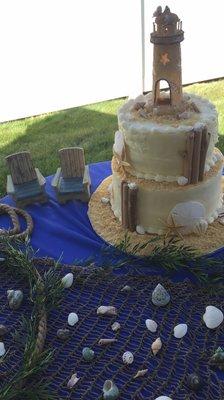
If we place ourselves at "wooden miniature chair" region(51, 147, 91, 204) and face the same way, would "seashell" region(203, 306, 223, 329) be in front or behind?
in front

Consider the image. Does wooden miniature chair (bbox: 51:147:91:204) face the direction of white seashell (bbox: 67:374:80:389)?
yes

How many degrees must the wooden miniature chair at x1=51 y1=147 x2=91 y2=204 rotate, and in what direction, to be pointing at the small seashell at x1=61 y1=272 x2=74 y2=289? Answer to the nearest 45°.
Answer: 0° — it already faces it

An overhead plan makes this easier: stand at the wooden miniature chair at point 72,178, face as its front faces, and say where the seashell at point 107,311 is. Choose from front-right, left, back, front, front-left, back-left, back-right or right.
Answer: front

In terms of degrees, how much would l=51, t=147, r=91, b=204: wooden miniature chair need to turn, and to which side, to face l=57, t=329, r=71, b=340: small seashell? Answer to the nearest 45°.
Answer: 0° — it already faces it

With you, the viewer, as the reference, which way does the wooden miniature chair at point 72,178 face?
facing the viewer

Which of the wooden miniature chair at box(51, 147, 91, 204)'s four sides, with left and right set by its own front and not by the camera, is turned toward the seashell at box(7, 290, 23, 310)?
front

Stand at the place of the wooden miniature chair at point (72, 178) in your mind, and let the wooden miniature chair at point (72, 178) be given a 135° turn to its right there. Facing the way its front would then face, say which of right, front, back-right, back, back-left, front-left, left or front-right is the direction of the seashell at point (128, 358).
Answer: back-left

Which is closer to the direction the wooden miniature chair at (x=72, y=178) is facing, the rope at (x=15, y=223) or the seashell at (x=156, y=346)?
the seashell

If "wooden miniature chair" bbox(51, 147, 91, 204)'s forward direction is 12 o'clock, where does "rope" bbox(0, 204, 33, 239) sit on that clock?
The rope is roughly at 2 o'clock from the wooden miniature chair.

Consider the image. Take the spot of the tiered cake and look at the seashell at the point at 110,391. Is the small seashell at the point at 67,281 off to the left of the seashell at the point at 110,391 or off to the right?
right

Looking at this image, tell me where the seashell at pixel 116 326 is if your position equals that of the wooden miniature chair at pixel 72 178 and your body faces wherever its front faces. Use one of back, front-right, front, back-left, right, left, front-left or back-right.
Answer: front

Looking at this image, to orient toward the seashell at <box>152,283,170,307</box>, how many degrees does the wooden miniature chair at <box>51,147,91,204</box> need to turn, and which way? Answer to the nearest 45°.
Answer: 0° — it already faces it

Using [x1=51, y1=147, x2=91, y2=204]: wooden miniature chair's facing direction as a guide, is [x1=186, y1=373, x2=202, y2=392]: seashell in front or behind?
in front

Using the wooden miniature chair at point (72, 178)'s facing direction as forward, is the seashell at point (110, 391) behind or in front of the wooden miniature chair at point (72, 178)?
in front

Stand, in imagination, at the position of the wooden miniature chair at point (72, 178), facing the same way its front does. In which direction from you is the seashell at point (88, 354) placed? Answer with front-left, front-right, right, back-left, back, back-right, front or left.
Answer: front

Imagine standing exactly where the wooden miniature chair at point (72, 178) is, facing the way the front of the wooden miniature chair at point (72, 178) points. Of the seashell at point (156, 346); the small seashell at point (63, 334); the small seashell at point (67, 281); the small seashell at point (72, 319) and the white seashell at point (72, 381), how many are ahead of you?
5
